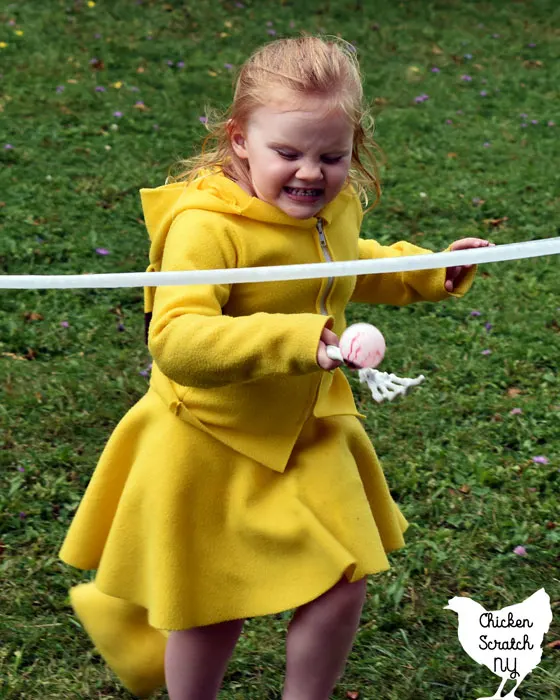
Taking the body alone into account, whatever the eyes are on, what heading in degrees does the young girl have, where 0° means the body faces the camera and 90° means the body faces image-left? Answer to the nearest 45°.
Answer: approximately 315°

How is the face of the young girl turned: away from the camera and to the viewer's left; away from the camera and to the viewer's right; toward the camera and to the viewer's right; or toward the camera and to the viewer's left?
toward the camera and to the viewer's right
